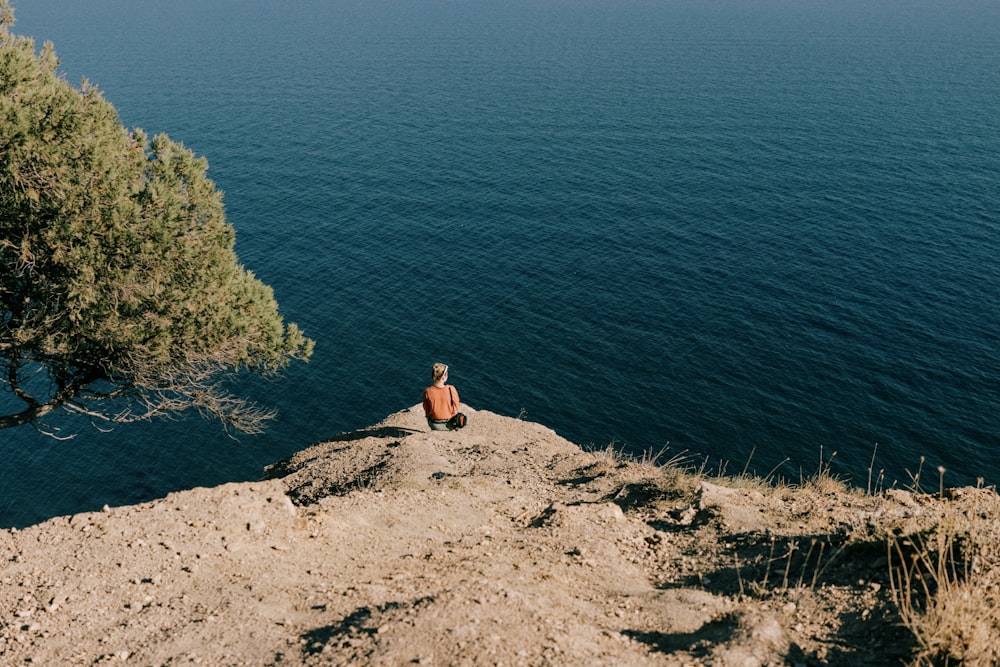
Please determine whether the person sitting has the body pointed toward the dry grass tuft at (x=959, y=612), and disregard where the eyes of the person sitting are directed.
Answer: no

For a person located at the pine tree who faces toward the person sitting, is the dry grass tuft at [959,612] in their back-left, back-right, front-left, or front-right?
front-right

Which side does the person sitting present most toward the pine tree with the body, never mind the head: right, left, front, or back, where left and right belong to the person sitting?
left

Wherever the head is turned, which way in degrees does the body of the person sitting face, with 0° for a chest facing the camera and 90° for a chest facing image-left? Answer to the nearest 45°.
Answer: approximately 180°

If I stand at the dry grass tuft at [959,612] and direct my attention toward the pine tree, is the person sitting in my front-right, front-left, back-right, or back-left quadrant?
front-right
